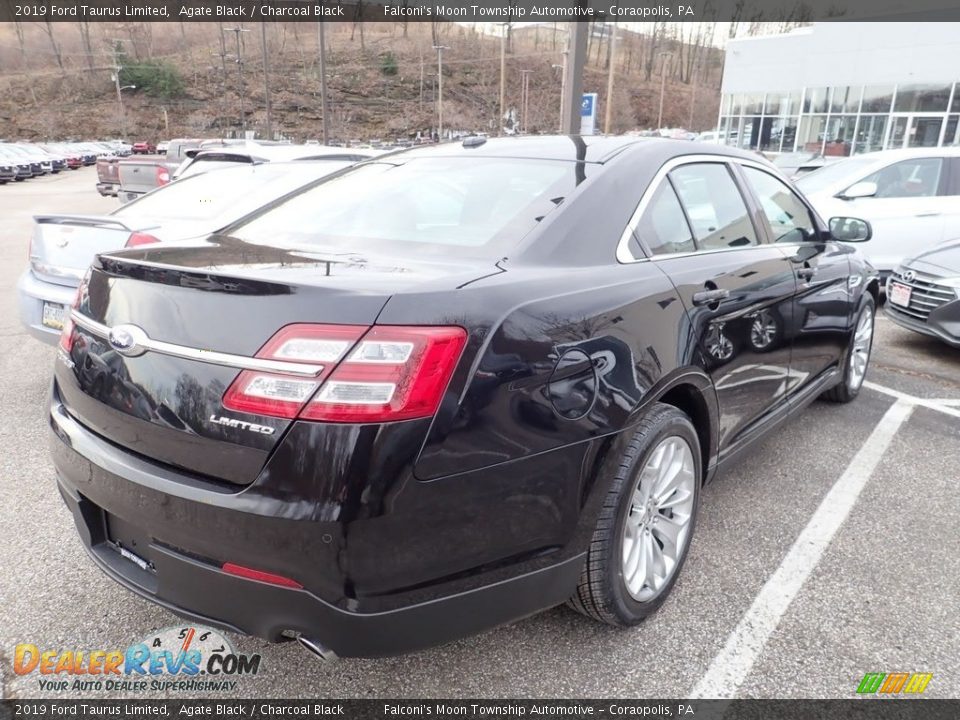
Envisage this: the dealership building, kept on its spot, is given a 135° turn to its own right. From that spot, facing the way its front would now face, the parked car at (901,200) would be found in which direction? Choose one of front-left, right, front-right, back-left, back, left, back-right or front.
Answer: back

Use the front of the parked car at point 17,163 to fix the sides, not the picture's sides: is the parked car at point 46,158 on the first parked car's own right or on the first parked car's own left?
on the first parked car's own left

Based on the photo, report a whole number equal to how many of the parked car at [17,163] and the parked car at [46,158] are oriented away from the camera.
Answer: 0

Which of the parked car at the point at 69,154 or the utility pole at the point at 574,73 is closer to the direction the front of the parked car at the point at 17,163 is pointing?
the utility pole

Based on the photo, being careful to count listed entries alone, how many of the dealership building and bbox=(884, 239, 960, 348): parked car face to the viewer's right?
0

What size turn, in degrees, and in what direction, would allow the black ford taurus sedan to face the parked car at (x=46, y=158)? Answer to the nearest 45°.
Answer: approximately 90° to its left

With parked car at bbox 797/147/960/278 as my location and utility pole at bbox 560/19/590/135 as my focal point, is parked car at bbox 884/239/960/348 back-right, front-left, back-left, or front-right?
back-left

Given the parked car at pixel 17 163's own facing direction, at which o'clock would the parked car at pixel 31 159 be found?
the parked car at pixel 31 159 is roughly at 8 o'clock from the parked car at pixel 17 163.

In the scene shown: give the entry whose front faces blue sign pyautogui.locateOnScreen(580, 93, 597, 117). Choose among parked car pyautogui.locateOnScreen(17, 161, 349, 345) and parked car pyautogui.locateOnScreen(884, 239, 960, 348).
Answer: parked car pyautogui.locateOnScreen(17, 161, 349, 345)

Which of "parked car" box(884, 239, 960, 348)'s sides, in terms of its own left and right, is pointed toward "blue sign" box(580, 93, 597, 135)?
right

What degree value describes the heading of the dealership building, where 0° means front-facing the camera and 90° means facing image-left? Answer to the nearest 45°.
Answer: approximately 45°

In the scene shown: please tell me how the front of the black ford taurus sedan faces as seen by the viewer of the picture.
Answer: facing away from the viewer and to the right of the viewer

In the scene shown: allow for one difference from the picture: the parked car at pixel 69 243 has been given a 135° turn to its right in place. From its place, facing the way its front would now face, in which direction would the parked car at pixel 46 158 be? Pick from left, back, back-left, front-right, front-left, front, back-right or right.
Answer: back

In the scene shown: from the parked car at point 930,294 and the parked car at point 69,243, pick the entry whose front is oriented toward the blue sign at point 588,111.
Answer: the parked car at point 69,243
